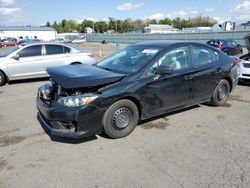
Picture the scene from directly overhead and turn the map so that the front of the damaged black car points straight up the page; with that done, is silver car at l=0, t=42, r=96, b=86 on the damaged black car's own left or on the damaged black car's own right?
on the damaged black car's own right

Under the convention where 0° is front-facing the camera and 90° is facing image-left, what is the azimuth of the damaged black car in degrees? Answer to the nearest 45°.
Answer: approximately 45°

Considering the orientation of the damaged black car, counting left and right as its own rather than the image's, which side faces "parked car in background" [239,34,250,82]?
back
